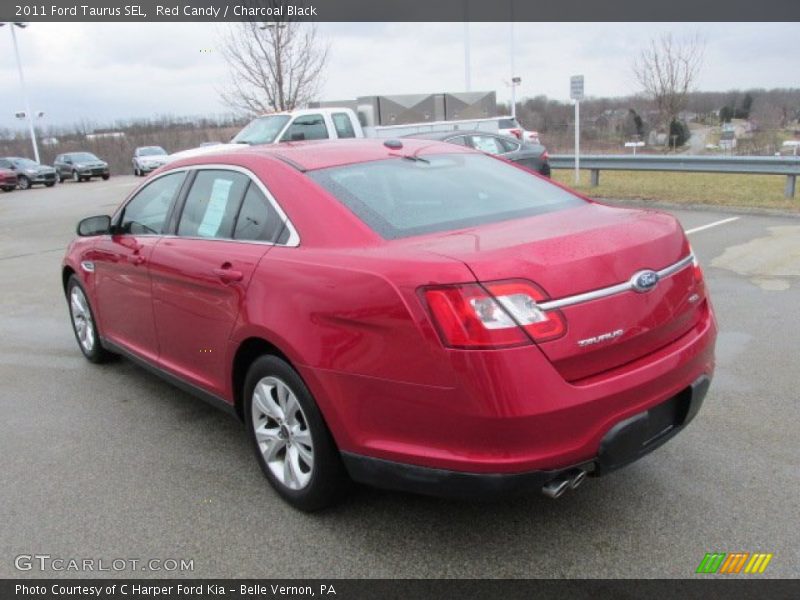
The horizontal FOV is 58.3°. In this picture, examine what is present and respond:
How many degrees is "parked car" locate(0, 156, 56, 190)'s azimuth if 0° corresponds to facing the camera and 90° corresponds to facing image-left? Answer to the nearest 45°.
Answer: approximately 315°

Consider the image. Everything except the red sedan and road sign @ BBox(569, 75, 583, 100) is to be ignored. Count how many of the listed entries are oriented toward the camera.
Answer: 1

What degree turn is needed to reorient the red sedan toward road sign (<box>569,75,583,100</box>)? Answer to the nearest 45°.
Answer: approximately 45° to its right

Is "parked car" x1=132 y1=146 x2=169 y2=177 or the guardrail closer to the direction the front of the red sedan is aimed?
the parked car

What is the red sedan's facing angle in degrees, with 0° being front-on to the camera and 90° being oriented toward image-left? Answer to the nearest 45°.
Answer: approximately 135°

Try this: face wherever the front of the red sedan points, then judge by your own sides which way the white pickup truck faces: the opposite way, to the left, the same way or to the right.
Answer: to the left

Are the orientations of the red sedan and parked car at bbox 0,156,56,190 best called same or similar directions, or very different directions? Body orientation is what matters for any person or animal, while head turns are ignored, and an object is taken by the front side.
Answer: very different directions

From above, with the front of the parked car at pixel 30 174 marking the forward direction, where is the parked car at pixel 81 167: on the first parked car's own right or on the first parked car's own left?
on the first parked car's own left

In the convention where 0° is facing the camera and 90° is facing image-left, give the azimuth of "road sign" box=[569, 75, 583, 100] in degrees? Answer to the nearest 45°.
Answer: approximately 0°

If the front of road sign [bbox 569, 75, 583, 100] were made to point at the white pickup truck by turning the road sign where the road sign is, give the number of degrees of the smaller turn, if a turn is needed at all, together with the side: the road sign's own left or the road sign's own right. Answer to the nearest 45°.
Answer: approximately 45° to the road sign's own right
